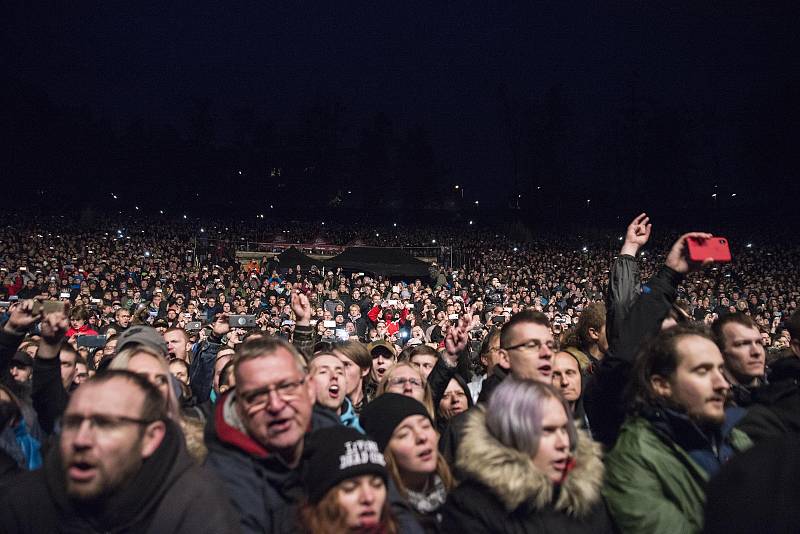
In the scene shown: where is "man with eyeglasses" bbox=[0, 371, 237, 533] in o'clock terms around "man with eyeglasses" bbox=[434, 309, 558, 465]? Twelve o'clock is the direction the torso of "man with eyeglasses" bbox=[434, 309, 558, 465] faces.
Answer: "man with eyeglasses" bbox=[0, 371, 237, 533] is roughly at 3 o'clock from "man with eyeglasses" bbox=[434, 309, 558, 465].

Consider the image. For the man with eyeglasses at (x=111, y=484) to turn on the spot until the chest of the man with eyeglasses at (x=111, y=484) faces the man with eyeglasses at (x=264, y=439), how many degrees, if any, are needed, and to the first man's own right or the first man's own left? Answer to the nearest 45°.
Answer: approximately 135° to the first man's own left

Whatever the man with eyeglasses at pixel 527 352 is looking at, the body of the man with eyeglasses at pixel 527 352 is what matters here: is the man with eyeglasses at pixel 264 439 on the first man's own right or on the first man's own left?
on the first man's own right

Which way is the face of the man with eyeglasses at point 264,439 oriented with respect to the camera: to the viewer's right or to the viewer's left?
to the viewer's right

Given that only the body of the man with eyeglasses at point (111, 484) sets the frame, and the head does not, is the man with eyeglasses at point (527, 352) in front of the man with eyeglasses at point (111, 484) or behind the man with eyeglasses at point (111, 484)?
behind

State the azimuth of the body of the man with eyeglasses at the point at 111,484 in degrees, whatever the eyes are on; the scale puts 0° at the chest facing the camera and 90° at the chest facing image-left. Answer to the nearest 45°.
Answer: approximately 45°

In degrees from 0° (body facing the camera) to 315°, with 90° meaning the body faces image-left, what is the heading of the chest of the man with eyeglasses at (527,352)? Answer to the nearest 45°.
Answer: approximately 315°
